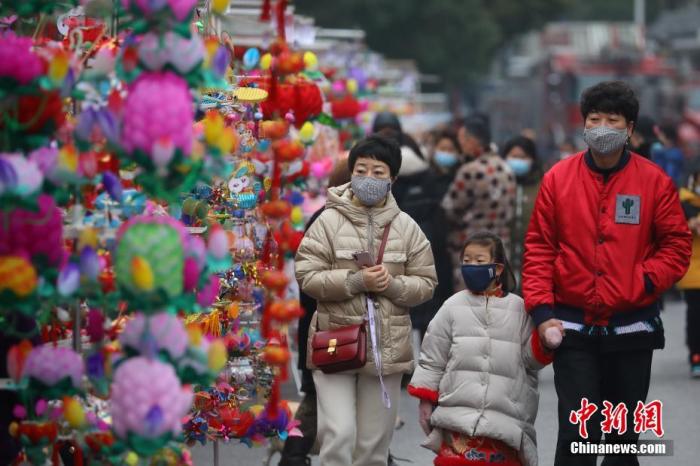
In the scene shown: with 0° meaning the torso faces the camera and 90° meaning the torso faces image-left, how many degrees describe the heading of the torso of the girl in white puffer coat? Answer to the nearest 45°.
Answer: approximately 0°

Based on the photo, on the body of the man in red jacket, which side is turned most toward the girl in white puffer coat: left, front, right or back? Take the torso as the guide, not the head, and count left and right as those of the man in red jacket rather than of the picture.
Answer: right

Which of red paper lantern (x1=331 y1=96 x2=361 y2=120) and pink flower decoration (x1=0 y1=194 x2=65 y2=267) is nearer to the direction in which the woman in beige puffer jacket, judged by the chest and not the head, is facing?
the pink flower decoration

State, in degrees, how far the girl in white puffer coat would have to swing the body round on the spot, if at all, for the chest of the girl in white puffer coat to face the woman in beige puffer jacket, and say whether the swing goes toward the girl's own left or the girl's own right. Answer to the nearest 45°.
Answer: approximately 90° to the girl's own right

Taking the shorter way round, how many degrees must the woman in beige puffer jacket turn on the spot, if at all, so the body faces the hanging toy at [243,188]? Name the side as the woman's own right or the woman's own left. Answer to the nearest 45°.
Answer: approximately 135° to the woman's own right

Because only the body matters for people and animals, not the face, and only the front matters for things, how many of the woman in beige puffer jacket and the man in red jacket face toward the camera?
2
